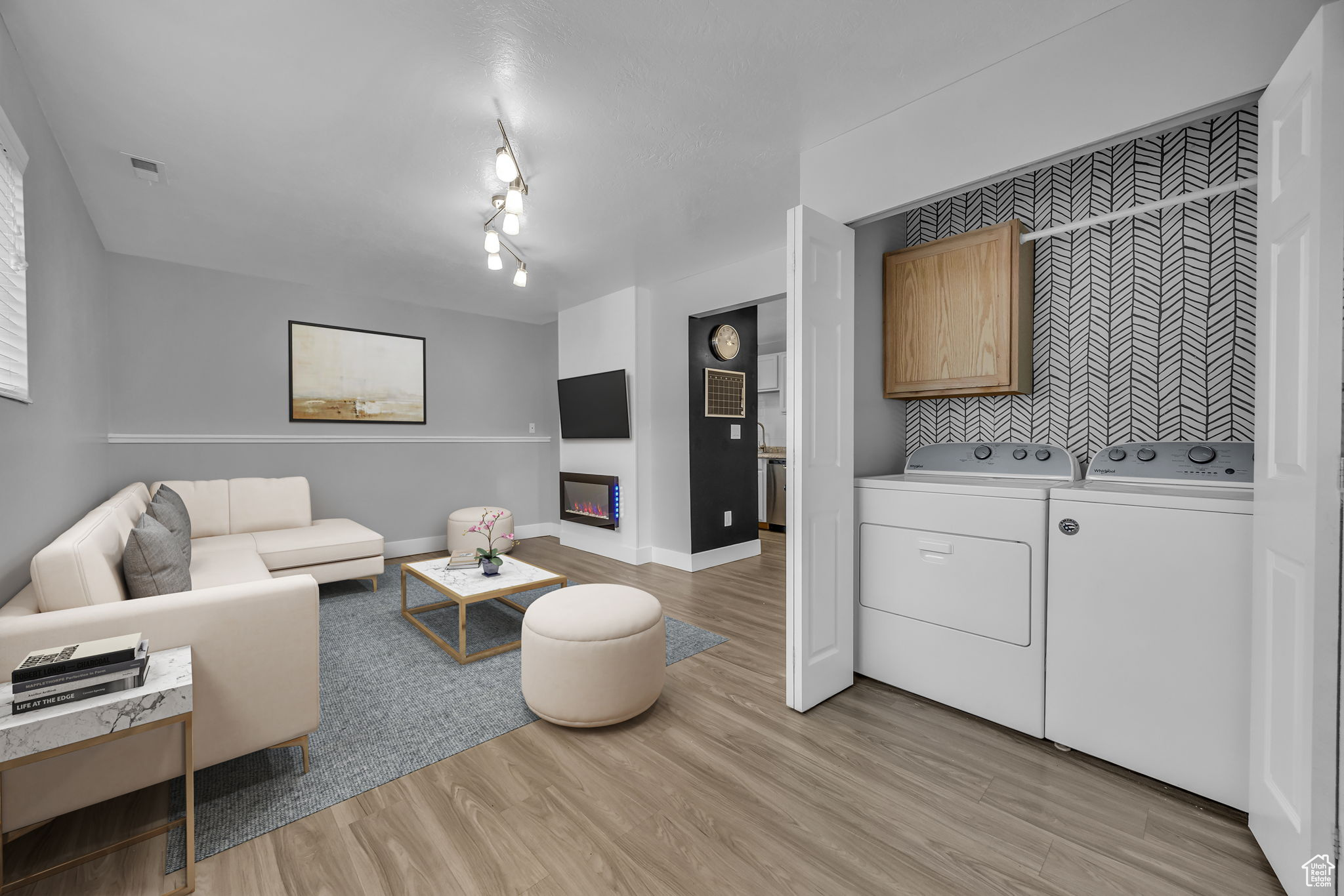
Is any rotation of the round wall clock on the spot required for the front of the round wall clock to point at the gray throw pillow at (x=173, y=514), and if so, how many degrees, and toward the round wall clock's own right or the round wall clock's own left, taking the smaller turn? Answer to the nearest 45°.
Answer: approximately 90° to the round wall clock's own right

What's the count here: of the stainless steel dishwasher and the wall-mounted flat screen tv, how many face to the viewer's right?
0

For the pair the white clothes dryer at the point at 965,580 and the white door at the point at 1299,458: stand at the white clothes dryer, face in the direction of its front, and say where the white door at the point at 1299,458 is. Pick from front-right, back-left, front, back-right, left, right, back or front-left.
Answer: left

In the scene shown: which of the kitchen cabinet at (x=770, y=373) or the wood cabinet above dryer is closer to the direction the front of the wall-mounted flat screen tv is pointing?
the wood cabinet above dryer

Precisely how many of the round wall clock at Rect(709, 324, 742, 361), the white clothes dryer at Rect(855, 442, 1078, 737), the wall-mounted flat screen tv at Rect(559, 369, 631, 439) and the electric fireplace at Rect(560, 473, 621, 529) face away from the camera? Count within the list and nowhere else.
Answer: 0

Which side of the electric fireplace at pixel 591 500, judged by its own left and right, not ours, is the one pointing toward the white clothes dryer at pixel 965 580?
left

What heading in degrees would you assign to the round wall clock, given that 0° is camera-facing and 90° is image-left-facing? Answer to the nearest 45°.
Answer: approximately 315°

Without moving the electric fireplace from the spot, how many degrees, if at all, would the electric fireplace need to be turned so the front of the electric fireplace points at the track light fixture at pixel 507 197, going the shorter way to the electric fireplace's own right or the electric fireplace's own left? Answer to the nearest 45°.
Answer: approximately 45° to the electric fireplace's own left

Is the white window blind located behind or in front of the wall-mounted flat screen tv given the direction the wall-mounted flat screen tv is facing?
in front

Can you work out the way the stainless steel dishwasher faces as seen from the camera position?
facing the viewer and to the left of the viewer
